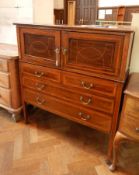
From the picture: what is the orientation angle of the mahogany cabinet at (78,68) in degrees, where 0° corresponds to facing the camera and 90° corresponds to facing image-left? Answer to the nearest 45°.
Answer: approximately 45°

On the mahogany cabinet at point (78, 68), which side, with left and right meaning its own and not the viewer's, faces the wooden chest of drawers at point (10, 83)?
right

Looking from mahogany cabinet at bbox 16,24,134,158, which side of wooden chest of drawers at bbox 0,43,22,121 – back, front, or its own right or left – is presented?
left

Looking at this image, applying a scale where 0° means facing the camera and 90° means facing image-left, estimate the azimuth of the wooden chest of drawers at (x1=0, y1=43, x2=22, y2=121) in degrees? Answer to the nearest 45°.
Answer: approximately 45°
